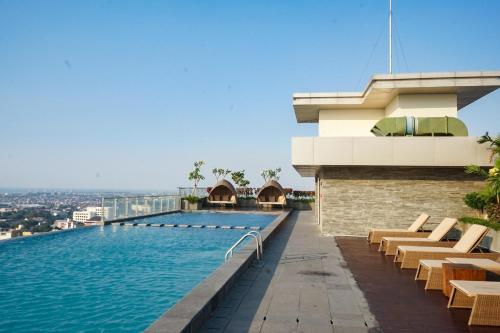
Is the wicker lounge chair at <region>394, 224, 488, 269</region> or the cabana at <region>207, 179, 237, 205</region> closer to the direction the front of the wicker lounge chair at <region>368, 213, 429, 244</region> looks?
the cabana

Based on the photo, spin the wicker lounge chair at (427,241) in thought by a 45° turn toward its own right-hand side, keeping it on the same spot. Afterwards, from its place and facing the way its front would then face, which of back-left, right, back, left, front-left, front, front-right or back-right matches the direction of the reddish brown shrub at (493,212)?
right

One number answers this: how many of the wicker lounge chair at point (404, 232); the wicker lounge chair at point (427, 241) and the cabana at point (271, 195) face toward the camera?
1

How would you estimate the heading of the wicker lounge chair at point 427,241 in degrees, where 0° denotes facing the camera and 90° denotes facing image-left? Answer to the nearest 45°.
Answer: approximately 90°

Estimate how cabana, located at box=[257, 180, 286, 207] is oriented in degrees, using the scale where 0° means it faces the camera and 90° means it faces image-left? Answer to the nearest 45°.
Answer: approximately 0°

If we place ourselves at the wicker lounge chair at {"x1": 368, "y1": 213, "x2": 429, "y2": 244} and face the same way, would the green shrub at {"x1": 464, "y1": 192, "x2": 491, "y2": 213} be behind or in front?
behind

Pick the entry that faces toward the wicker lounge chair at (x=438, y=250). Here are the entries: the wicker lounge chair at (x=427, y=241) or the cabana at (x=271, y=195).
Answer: the cabana

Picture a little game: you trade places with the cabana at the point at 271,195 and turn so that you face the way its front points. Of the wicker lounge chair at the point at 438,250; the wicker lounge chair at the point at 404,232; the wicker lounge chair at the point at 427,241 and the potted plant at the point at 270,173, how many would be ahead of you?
3

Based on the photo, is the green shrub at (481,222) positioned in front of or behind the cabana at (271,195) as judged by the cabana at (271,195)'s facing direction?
in front

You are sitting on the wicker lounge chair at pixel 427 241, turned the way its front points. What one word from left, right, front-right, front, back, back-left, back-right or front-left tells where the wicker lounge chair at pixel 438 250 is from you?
left

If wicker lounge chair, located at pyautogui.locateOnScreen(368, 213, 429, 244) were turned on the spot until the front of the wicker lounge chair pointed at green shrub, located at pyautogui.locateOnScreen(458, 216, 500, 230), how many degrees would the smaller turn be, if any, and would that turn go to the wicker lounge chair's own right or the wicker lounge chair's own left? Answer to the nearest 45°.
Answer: approximately 180°

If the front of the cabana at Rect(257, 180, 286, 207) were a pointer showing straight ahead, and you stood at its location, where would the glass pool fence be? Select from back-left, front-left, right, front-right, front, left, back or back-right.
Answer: front-right

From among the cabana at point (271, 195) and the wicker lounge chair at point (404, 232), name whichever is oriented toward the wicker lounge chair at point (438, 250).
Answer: the cabana

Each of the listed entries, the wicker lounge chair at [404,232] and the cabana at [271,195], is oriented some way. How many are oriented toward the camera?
1

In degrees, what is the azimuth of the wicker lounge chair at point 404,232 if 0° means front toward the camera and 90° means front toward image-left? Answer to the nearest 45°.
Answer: approximately 90°

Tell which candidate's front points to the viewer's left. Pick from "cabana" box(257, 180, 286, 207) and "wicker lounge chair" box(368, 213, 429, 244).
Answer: the wicker lounge chair
